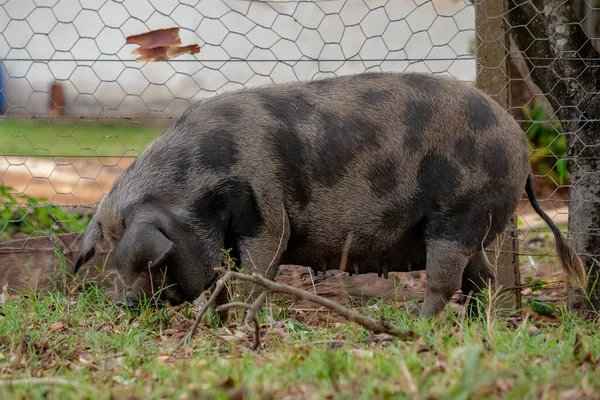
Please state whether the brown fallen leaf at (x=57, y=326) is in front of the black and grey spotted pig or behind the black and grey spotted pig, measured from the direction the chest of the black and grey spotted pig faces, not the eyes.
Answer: in front

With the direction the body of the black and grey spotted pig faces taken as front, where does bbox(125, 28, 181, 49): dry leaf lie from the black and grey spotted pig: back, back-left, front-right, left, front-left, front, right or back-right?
front-right

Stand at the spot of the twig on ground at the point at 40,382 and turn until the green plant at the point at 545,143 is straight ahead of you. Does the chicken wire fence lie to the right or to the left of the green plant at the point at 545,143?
left

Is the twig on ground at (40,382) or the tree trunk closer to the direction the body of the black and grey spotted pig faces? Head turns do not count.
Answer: the twig on ground

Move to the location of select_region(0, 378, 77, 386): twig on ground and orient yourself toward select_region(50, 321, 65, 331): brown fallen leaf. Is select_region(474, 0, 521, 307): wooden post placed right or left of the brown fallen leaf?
right

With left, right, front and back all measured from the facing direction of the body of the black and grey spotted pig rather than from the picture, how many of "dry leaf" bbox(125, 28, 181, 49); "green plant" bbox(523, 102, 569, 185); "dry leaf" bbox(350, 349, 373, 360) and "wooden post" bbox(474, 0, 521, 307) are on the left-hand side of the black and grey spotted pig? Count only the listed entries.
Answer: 1

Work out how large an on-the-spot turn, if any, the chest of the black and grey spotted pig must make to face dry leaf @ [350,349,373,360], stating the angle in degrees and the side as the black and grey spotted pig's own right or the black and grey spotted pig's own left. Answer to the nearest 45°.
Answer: approximately 90° to the black and grey spotted pig's own left

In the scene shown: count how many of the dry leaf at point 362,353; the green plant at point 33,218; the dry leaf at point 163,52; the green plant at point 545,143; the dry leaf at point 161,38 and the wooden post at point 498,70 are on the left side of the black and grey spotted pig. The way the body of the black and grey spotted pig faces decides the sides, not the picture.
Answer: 1

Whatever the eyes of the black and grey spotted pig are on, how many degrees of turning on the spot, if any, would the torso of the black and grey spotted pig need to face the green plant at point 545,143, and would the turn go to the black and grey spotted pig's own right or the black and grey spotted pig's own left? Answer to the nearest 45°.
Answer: approximately 135° to the black and grey spotted pig's own right

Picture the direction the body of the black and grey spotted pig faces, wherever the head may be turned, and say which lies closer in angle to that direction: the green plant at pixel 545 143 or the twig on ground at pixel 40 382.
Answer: the twig on ground

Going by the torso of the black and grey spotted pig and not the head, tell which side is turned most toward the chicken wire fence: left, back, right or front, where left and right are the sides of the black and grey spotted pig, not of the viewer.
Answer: right

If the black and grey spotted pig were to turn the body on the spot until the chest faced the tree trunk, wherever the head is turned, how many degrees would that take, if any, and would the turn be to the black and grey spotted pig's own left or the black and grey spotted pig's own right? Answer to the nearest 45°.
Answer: approximately 135° to the black and grey spotted pig's own right

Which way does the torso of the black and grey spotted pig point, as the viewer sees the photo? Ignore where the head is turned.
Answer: to the viewer's left

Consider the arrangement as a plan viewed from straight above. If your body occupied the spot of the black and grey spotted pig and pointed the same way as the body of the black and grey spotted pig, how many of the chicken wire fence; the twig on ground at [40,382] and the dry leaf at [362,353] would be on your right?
1

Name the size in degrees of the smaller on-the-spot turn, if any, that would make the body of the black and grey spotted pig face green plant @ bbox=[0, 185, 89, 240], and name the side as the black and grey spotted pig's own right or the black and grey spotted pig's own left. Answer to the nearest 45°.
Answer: approximately 45° to the black and grey spotted pig's own right
